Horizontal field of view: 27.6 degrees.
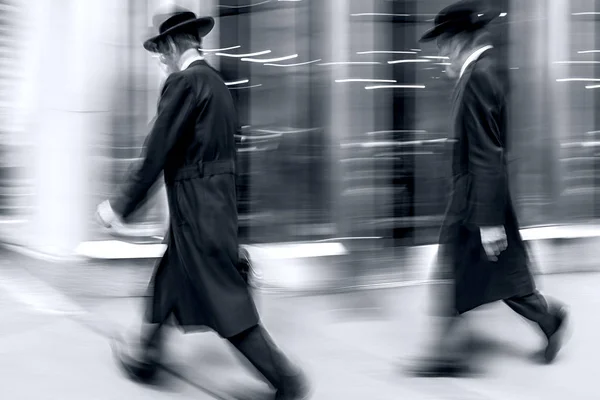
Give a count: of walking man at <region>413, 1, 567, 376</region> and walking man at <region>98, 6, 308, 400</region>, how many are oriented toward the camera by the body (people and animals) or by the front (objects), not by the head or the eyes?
0

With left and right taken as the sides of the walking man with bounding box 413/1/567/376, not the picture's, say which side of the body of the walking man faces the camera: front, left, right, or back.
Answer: left
